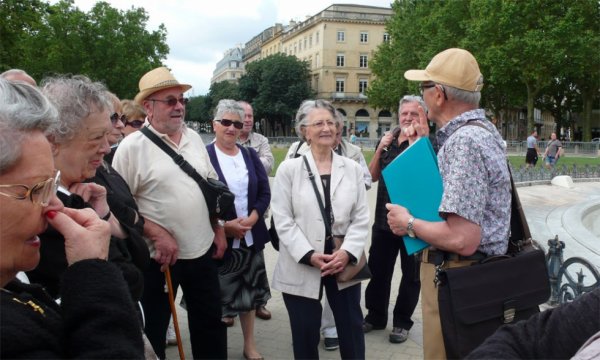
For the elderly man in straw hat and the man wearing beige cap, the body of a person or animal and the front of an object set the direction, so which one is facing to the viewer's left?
the man wearing beige cap

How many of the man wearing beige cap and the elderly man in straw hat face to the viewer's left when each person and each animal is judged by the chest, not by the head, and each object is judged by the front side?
1

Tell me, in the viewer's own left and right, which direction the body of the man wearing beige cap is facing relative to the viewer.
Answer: facing to the left of the viewer

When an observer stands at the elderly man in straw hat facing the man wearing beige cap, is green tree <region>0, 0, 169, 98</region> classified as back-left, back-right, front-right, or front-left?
back-left

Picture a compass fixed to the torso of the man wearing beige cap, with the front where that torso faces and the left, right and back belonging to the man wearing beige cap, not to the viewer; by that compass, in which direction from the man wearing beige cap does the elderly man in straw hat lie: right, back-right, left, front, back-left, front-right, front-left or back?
front

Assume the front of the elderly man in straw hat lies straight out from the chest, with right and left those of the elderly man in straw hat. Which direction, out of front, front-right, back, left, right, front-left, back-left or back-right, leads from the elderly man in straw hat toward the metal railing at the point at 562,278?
front-left

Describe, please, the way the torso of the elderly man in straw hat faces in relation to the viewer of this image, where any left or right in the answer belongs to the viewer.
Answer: facing the viewer and to the right of the viewer

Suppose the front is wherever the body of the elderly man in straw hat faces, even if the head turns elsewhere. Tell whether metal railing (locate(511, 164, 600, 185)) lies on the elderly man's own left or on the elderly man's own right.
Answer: on the elderly man's own left

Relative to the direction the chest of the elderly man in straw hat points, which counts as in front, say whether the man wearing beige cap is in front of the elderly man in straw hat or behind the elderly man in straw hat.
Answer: in front

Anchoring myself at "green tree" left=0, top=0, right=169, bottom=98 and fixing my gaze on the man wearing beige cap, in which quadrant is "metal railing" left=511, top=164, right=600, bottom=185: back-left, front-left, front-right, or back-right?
front-left

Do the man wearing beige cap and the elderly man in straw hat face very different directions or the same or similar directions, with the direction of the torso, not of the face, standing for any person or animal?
very different directions

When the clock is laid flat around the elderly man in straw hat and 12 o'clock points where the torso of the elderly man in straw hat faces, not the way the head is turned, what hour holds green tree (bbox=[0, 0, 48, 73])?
The green tree is roughly at 7 o'clock from the elderly man in straw hat.
